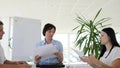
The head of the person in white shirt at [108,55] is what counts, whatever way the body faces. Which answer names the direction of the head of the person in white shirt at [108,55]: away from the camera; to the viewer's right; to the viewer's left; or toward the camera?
to the viewer's left

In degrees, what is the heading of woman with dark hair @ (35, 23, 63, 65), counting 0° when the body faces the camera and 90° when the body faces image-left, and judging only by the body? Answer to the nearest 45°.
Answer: approximately 0°

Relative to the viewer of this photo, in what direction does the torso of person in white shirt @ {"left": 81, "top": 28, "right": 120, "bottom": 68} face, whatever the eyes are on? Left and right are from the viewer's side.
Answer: facing to the left of the viewer

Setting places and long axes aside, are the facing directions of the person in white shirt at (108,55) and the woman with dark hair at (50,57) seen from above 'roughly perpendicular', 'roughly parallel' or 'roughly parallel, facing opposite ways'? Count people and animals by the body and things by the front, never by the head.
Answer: roughly perpendicular

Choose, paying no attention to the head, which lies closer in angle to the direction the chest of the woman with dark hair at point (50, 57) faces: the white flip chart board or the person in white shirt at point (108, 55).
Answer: the person in white shirt

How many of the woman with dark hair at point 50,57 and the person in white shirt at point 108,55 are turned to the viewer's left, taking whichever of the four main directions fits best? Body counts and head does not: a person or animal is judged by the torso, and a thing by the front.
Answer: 1
